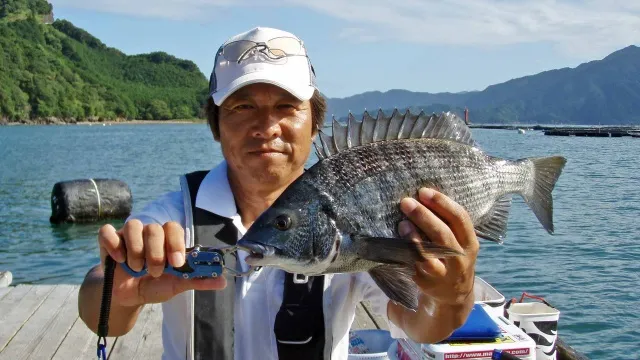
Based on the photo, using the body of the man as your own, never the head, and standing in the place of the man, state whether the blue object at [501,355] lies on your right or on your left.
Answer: on your left

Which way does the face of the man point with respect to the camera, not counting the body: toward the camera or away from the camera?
toward the camera

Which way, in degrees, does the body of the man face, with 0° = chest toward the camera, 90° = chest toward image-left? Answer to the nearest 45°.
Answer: approximately 0°
